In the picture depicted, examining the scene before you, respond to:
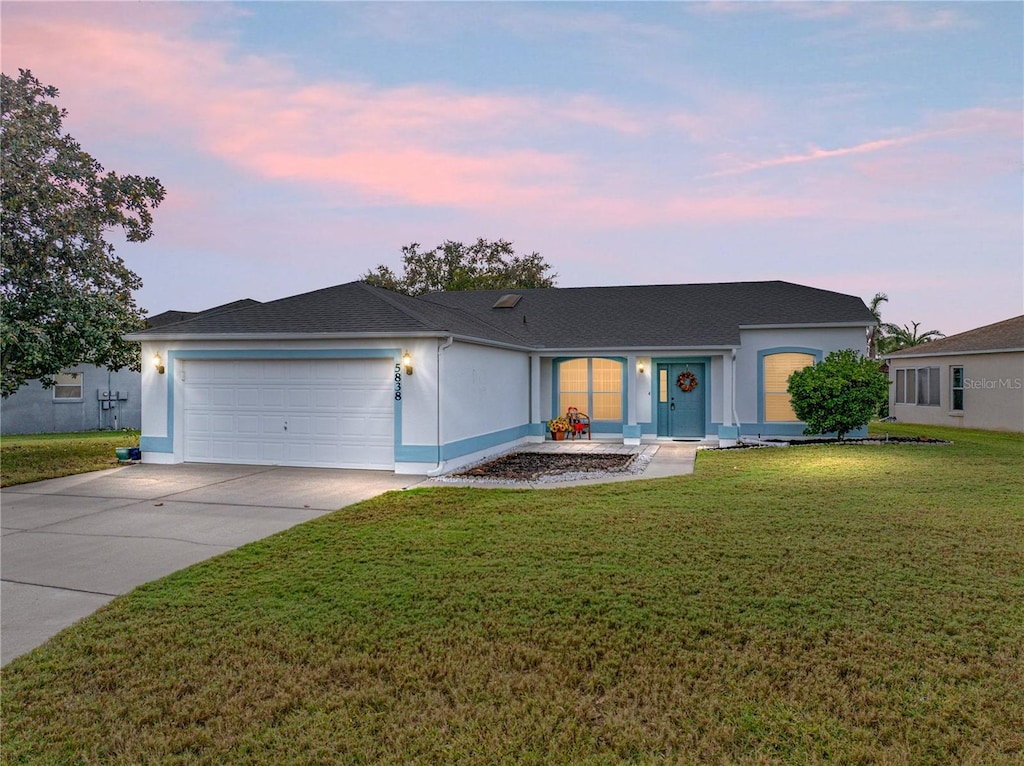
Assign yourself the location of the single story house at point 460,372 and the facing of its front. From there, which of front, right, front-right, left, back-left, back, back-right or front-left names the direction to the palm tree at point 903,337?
back-left

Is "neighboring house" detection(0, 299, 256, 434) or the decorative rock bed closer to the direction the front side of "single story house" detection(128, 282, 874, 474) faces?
the decorative rock bed

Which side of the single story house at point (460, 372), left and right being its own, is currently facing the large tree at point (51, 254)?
right

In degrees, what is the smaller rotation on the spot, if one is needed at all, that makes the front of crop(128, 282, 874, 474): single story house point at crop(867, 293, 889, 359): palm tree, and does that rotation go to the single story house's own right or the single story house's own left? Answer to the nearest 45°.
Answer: approximately 135° to the single story house's own left

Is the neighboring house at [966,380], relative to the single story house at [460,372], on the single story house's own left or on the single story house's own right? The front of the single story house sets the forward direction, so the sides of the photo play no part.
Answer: on the single story house's own left

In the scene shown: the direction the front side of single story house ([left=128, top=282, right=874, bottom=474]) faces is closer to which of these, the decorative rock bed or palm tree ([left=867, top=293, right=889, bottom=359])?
the decorative rock bed

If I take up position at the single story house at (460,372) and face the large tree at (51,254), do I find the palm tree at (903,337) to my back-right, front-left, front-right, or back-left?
back-right

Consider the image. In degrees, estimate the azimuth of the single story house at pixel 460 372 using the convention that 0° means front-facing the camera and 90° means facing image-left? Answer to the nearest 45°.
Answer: approximately 0°

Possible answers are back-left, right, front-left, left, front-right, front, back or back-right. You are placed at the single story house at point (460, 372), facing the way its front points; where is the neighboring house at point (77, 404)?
back-right
